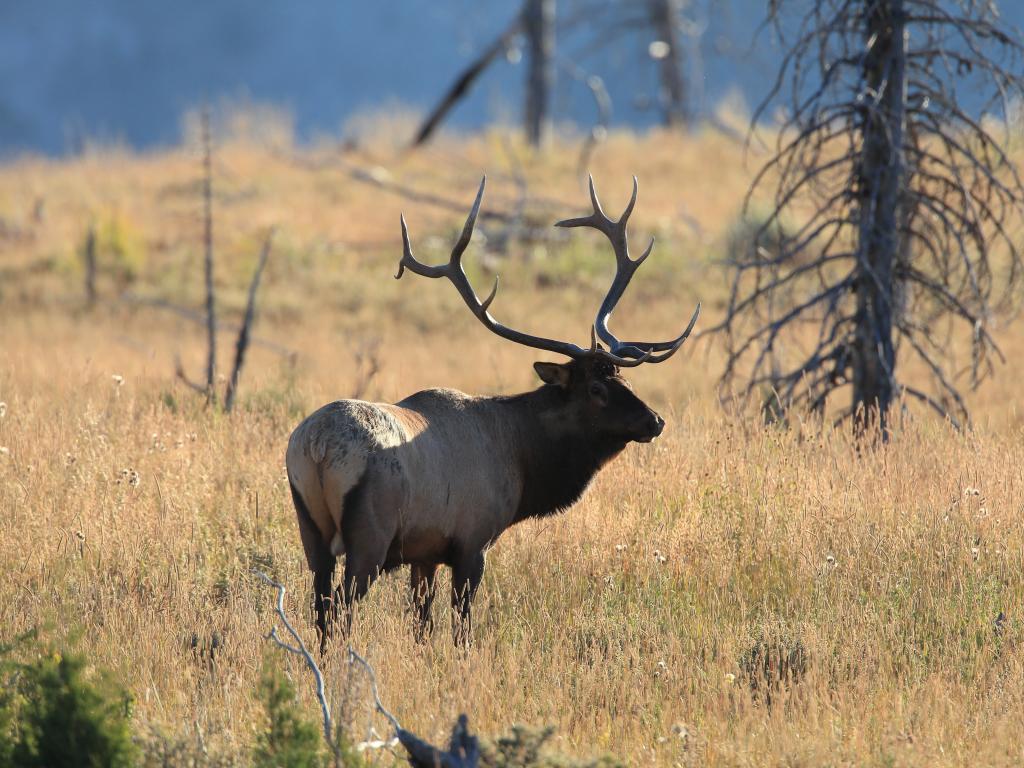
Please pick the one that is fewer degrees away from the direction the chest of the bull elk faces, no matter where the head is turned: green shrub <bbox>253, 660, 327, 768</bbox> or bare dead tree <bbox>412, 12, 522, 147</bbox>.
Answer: the bare dead tree

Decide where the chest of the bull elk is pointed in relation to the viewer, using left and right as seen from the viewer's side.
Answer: facing away from the viewer and to the right of the viewer

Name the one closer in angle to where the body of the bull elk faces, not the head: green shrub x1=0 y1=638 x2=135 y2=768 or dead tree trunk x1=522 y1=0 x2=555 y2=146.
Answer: the dead tree trunk

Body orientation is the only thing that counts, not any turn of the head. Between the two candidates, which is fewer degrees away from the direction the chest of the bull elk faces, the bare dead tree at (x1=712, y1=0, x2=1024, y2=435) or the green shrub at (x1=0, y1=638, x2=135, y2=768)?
the bare dead tree

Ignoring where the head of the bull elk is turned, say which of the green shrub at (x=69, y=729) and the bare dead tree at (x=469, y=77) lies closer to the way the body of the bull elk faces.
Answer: the bare dead tree

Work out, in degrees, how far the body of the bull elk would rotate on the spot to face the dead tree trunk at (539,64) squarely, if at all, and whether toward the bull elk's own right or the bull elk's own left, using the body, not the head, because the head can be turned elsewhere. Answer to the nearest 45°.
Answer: approximately 45° to the bull elk's own left

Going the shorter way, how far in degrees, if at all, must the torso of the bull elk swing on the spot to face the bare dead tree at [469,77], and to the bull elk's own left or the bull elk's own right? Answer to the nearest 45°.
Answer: approximately 45° to the bull elk's own left

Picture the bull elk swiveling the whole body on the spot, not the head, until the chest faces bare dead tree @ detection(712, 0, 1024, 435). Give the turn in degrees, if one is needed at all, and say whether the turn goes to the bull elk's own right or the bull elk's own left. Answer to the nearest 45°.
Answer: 0° — it already faces it

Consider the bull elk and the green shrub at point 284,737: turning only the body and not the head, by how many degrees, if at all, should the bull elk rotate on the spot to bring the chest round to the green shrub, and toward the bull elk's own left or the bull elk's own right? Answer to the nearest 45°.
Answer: approximately 135° to the bull elk's own right

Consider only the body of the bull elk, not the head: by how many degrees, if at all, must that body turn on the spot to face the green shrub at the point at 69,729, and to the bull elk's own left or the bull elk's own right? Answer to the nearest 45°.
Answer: approximately 180°
